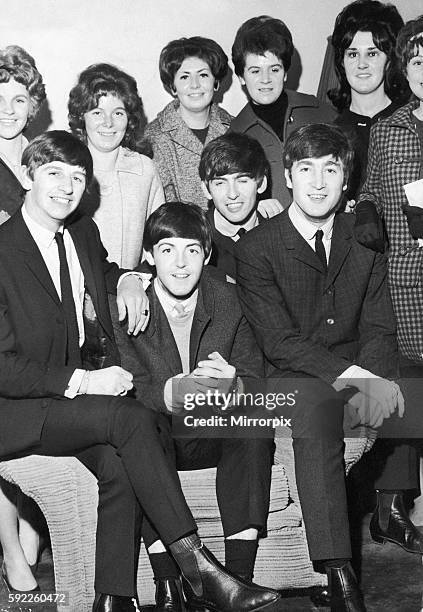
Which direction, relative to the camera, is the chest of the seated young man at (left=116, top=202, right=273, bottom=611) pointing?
toward the camera

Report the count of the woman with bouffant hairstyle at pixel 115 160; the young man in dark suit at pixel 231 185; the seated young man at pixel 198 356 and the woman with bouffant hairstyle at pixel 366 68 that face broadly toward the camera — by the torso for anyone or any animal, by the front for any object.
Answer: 4

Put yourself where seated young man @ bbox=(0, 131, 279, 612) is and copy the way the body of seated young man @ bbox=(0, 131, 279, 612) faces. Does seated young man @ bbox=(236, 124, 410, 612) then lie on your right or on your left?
on your left

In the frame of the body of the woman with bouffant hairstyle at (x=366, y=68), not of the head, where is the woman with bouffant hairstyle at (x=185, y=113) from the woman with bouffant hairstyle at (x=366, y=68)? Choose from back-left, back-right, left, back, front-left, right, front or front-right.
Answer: right

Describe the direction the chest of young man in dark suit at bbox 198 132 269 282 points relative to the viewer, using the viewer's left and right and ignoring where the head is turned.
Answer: facing the viewer
